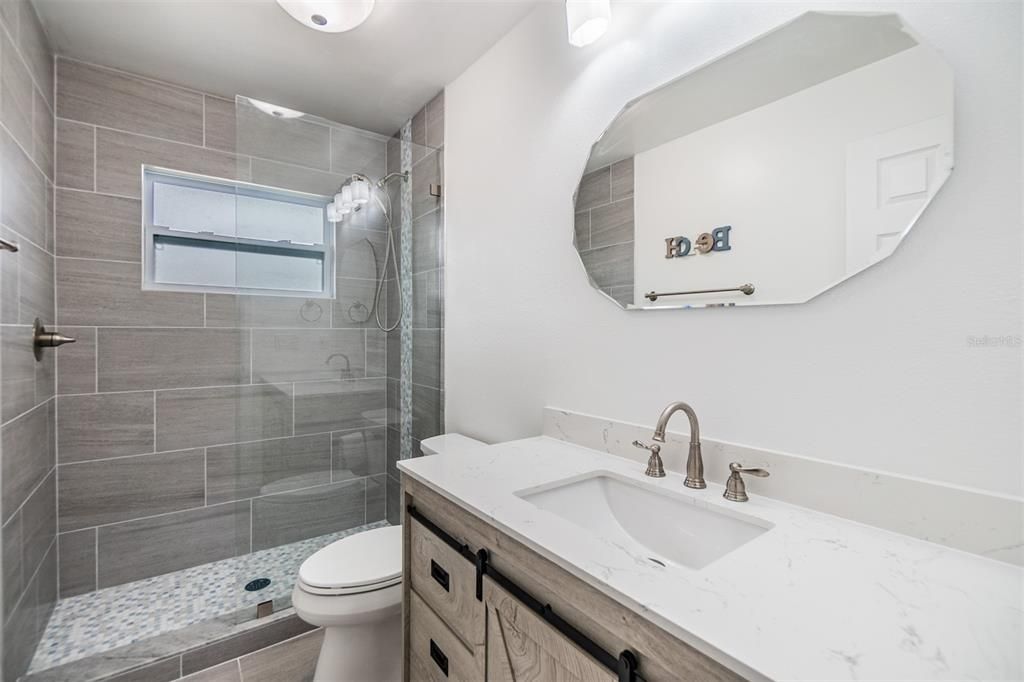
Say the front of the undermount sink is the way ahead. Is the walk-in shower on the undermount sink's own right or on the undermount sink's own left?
on the undermount sink's own right

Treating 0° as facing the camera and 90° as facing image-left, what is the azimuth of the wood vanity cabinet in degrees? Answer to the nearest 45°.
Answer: approximately 45°

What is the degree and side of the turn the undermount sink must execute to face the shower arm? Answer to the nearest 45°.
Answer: approximately 90° to its right

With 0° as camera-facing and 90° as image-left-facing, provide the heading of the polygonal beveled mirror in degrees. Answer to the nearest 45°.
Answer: approximately 45°

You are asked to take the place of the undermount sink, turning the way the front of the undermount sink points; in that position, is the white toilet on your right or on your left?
on your right
